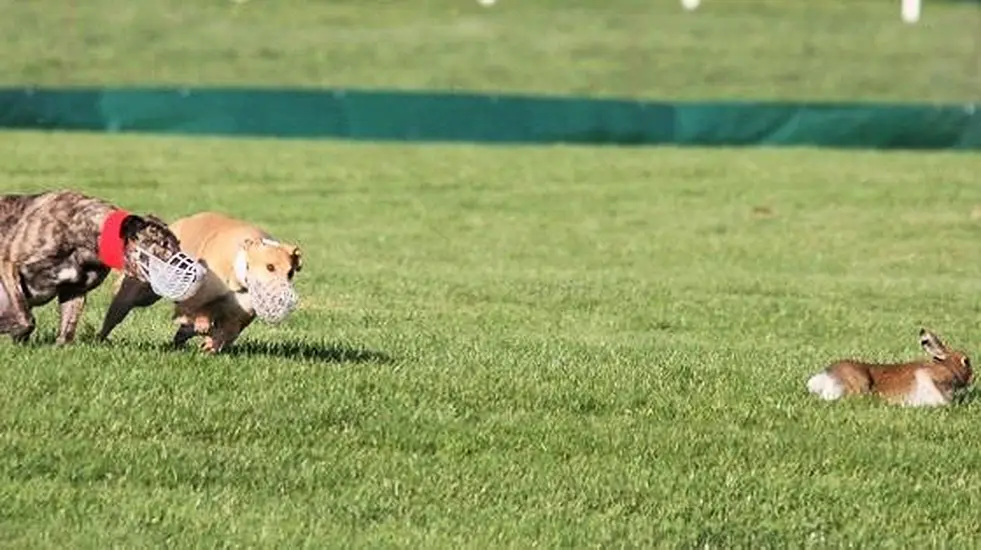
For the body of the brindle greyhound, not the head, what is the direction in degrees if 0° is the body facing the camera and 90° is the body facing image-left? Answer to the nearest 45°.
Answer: approximately 270°

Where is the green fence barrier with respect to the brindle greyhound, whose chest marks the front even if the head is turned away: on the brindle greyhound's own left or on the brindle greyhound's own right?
on the brindle greyhound's own left
